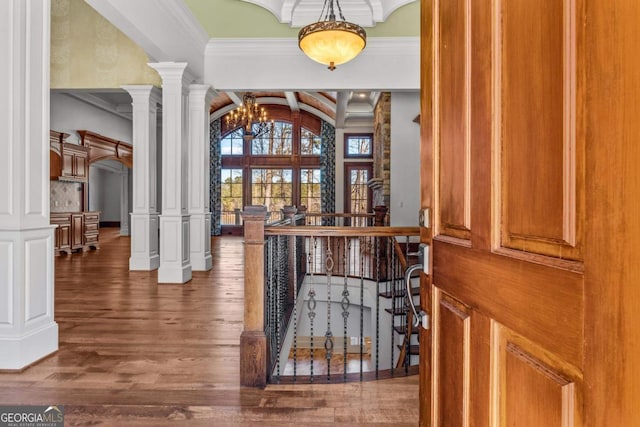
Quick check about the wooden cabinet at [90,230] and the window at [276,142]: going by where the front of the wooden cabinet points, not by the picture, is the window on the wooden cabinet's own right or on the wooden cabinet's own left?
on the wooden cabinet's own left

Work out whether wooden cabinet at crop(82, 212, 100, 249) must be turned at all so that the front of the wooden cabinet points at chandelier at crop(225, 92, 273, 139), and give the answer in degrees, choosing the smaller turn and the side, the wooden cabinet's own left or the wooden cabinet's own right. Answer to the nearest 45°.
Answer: approximately 90° to the wooden cabinet's own left

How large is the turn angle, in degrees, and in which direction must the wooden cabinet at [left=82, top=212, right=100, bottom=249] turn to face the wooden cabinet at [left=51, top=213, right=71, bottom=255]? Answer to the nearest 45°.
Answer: approximately 45° to its right

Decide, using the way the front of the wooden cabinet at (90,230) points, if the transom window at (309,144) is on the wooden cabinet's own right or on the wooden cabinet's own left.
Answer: on the wooden cabinet's own left

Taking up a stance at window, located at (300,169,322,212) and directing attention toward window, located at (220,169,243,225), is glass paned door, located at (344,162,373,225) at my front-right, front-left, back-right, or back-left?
back-left

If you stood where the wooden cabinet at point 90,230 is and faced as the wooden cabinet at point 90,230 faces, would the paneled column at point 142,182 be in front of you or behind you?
in front

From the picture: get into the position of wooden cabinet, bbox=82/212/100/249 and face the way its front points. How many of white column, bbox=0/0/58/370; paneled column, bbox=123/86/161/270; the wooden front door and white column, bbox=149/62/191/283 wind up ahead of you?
4
